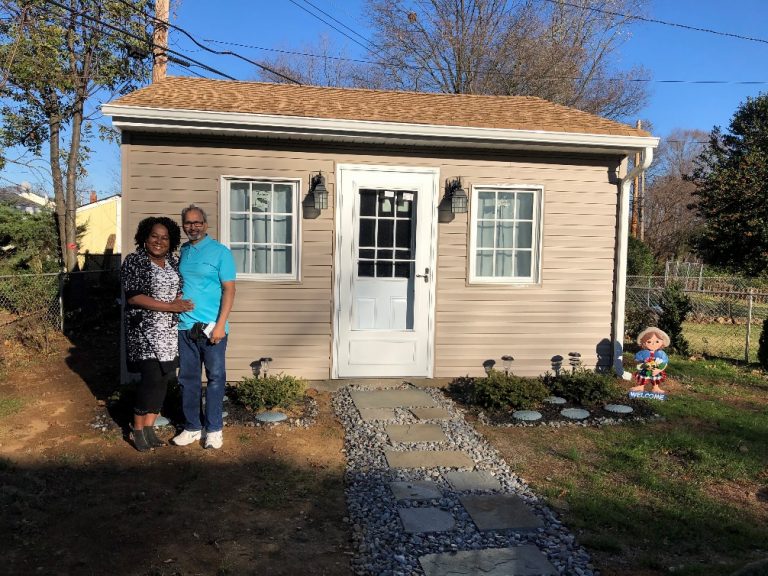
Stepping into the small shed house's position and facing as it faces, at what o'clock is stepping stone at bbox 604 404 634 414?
The stepping stone is roughly at 10 o'clock from the small shed house.

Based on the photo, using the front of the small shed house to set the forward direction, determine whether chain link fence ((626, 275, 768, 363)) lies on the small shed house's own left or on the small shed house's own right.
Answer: on the small shed house's own left

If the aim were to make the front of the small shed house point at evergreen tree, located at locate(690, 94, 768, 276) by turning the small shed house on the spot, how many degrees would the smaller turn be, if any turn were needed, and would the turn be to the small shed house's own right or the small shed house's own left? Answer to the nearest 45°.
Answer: approximately 135° to the small shed house's own left

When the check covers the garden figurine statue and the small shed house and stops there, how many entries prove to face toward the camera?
2

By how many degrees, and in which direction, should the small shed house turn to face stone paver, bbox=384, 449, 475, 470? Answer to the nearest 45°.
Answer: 0° — it already faces it

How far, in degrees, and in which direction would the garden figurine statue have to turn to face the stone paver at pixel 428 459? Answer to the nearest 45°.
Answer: approximately 45° to its right

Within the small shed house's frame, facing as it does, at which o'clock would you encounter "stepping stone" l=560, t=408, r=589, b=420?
The stepping stone is roughly at 10 o'clock from the small shed house.

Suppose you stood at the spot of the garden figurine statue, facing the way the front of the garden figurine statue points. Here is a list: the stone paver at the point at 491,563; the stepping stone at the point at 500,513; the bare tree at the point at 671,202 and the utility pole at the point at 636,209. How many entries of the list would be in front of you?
2

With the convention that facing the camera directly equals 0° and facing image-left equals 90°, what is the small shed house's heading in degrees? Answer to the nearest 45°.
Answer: approximately 0°

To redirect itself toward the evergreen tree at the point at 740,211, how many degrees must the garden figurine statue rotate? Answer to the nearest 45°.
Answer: approximately 180°
